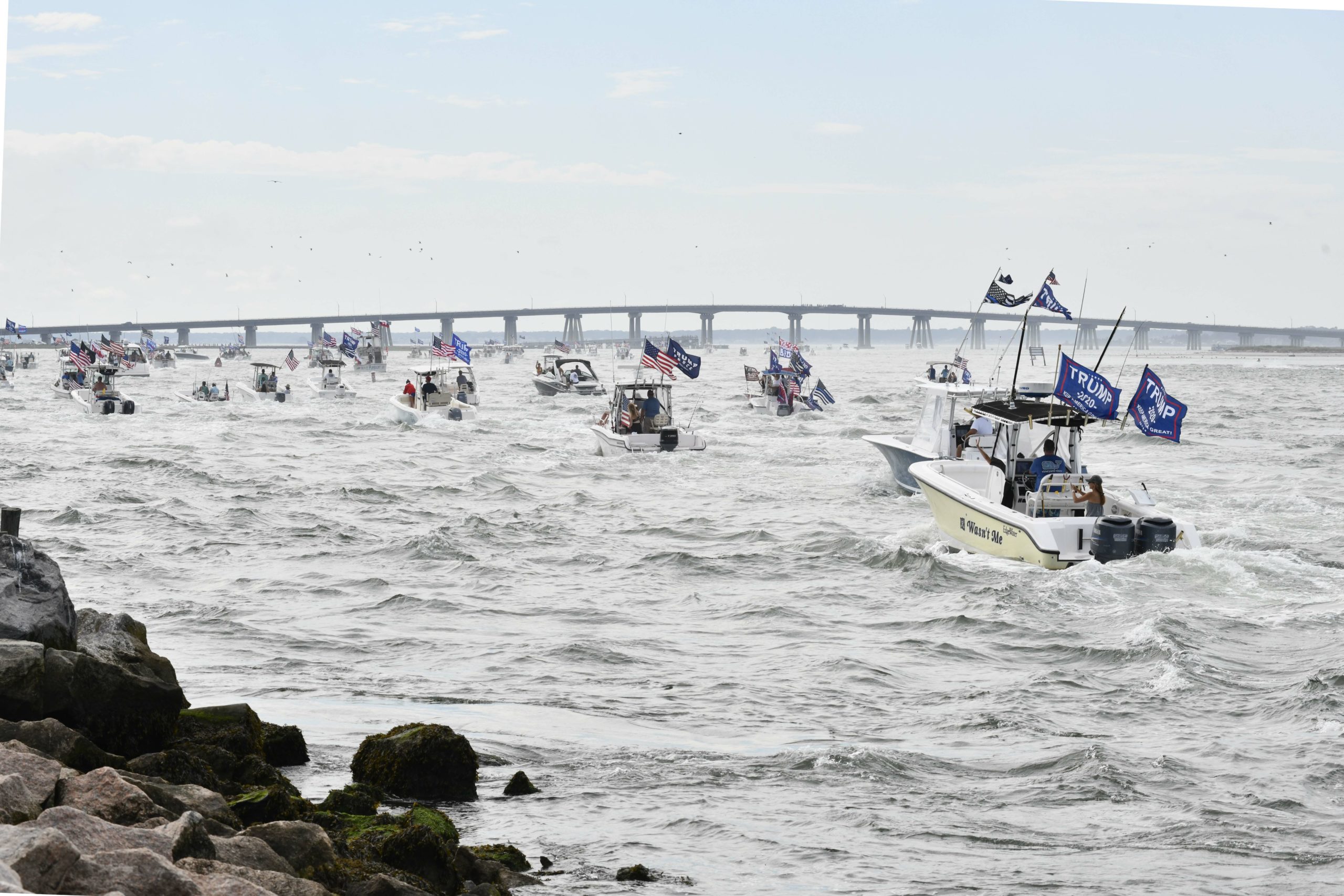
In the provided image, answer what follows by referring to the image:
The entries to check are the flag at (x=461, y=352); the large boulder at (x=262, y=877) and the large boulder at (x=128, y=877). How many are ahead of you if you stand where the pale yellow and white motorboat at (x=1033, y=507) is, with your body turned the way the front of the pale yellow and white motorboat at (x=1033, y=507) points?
1

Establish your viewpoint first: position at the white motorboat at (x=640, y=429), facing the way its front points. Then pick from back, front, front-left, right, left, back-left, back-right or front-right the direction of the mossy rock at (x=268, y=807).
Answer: back-left

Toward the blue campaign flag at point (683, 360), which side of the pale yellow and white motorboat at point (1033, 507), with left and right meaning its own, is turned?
front

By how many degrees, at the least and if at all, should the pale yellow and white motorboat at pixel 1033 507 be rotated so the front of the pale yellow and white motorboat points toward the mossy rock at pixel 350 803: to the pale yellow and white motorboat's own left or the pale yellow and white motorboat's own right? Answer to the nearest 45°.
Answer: approximately 135° to the pale yellow and white motorboat's own left

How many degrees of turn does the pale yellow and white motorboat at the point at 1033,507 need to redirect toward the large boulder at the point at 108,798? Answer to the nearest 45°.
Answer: approximately 135° to its left

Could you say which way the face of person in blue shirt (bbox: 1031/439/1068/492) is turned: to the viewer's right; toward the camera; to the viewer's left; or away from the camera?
away from the camera

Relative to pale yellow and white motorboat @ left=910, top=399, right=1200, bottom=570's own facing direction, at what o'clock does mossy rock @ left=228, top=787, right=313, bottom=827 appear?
The mossy rock is roughly at 8 o'clock from the pale yellow and white motorboat.

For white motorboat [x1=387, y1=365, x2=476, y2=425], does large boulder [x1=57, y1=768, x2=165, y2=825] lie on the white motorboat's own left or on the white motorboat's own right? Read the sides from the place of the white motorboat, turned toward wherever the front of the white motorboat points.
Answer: on the white motorboat's own left

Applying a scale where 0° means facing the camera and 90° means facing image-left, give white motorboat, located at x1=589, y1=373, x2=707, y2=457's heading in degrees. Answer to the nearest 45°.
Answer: approximately 135°

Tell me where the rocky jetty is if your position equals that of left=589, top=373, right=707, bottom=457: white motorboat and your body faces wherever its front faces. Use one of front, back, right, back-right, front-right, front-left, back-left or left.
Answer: back-left

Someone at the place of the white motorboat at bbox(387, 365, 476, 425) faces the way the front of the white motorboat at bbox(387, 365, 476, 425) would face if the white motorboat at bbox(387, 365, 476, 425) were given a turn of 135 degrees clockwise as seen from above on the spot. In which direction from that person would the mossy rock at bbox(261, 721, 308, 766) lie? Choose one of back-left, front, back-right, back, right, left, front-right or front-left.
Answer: right

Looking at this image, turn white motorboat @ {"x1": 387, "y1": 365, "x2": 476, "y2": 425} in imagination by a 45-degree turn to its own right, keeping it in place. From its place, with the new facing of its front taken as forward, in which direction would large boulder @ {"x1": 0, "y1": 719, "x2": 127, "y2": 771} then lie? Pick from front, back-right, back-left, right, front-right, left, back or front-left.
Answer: back

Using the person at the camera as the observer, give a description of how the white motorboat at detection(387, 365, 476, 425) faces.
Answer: facing away from the viewer and to the left of the viewer
